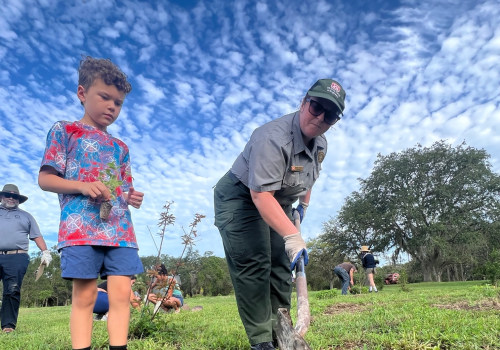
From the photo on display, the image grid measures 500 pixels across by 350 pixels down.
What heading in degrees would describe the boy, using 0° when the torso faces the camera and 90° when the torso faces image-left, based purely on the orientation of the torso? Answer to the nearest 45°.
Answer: approximately 315°

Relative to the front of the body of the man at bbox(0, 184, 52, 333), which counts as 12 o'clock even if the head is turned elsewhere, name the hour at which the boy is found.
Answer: The boy is roughly at 12 o'clock from the man.
